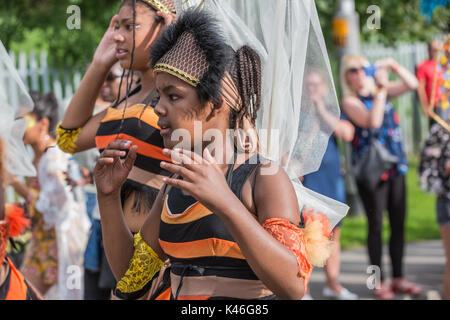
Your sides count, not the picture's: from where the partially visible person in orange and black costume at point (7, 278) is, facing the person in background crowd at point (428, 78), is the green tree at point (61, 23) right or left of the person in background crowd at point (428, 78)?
left

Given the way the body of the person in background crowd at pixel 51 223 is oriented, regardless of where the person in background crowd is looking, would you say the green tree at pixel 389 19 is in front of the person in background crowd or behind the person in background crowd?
behind
